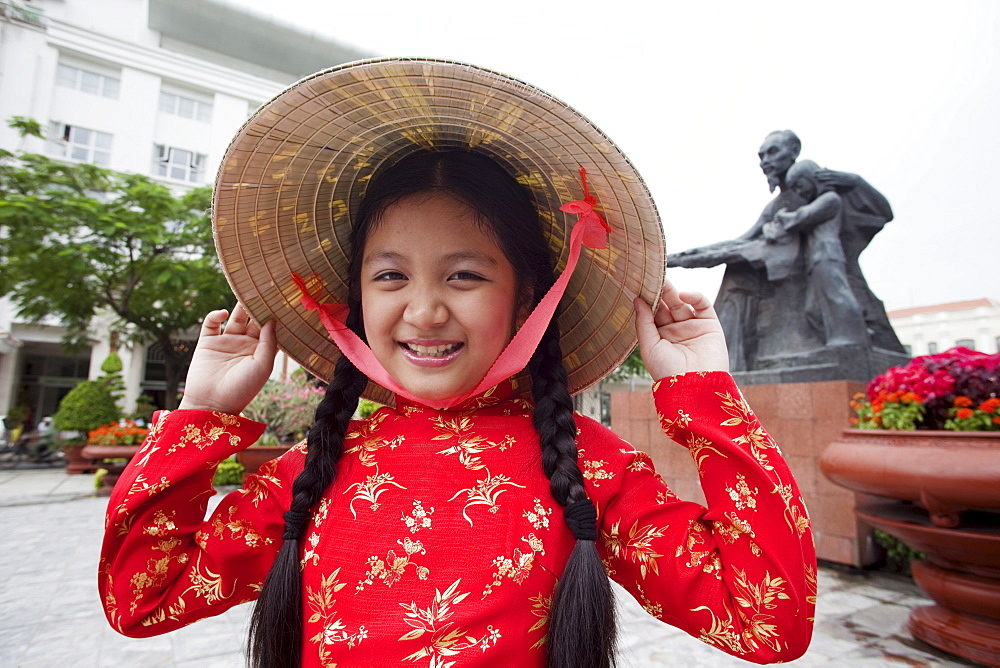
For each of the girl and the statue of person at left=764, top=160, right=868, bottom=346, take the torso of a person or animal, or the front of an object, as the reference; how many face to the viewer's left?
1

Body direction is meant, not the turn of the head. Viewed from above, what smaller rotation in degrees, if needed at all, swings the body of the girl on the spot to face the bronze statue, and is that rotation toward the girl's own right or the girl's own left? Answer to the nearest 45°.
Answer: approximately 135° to the girl's own left

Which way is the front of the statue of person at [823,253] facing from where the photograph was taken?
facing to the left of the viewer

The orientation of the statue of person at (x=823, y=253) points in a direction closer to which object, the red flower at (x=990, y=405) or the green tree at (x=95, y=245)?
the green tree

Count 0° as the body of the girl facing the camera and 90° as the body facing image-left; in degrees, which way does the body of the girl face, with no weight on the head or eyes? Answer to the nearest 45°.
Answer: approximately 0°

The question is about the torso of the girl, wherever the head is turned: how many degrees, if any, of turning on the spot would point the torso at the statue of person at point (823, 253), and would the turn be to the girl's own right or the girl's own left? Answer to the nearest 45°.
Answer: approximately 135° to the girl's own left

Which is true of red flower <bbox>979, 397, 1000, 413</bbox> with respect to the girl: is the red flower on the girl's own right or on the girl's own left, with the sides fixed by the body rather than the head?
on the girl's own left

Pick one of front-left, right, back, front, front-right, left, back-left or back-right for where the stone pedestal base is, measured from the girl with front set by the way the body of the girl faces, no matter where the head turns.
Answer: back-left

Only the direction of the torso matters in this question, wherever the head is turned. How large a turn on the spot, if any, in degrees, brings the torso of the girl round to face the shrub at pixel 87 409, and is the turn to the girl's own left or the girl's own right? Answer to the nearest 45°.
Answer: approximately 135° to the girl's own right

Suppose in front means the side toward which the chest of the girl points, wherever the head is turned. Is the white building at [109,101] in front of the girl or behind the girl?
behind
